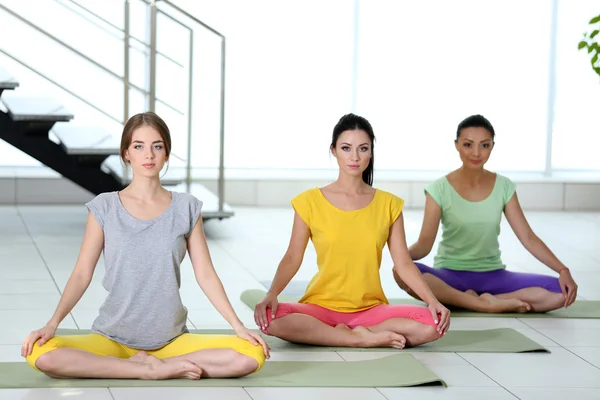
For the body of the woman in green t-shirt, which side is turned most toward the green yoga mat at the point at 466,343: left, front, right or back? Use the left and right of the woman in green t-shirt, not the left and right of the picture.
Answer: front

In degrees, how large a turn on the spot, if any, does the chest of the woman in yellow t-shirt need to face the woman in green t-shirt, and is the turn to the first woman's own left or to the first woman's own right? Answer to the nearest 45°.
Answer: approximately 135° to the first woman's own left

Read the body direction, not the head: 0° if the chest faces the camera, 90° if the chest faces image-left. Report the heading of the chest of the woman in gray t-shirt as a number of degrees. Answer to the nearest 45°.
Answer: approximately 0°

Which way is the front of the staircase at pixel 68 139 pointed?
to the viewer's right

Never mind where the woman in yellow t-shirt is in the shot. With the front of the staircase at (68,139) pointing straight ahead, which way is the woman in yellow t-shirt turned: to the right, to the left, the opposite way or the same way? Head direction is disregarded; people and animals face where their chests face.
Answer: to the right

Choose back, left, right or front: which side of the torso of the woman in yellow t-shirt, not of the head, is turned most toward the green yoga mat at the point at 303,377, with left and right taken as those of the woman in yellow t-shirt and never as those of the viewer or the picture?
front

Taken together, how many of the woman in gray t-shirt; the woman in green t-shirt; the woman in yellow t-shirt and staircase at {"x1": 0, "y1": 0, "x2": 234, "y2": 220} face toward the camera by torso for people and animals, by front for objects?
3

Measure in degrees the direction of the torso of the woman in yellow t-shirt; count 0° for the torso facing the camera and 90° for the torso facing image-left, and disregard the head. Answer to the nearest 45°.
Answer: approximately 0°

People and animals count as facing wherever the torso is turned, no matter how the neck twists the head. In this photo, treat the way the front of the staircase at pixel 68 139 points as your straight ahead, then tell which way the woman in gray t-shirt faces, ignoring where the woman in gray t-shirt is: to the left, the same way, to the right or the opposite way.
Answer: to the right

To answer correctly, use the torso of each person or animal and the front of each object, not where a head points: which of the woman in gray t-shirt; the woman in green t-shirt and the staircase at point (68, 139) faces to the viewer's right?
the staircase

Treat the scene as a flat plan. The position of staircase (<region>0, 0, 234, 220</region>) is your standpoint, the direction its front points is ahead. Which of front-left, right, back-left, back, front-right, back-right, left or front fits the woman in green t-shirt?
front-right

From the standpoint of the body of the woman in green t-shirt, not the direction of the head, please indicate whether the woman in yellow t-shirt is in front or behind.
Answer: in front
